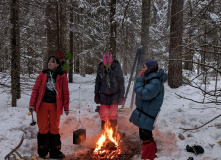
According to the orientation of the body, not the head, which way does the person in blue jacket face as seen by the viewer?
to the viewer's left

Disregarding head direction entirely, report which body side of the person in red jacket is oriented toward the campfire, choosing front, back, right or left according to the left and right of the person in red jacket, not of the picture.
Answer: left

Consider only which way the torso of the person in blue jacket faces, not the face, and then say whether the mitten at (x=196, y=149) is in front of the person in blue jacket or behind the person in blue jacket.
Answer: behind

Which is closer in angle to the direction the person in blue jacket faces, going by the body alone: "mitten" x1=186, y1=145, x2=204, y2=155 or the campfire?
the campfire

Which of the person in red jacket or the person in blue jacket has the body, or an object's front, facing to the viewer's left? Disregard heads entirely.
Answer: the person in blue jacket

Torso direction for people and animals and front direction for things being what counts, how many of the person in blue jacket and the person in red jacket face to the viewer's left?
1

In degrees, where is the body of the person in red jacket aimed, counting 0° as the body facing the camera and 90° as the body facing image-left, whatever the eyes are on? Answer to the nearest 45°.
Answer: approximately 0°

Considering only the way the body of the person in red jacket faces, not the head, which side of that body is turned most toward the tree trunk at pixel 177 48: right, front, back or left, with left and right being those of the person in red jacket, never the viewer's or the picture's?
left

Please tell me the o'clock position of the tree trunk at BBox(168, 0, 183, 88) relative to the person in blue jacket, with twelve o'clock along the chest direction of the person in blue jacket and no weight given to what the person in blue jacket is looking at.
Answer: The tree trunk is roughly at 4 o'clock from the person in blue jacket.
